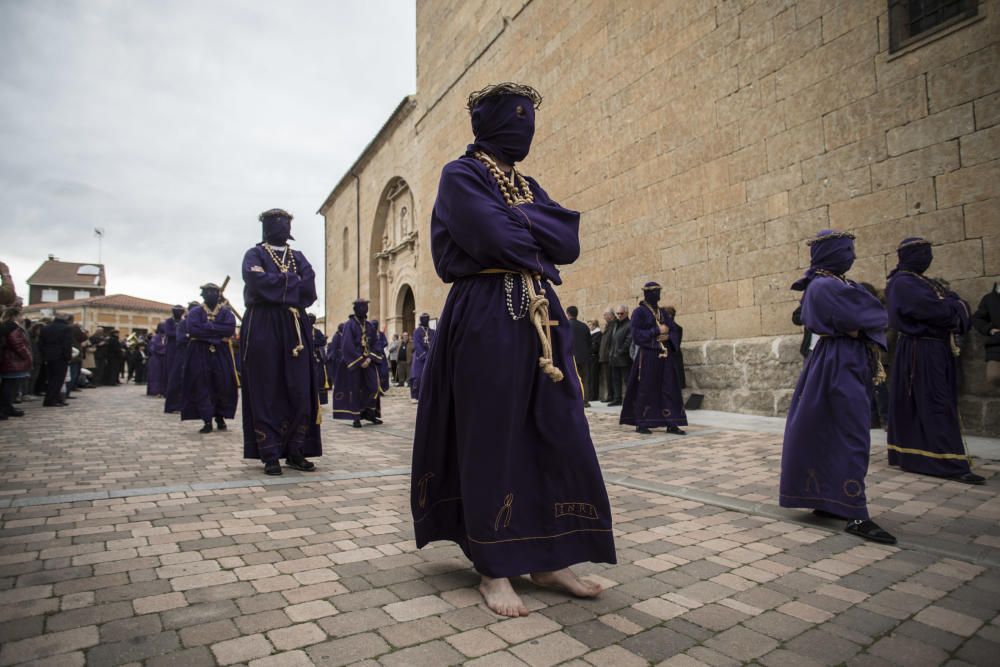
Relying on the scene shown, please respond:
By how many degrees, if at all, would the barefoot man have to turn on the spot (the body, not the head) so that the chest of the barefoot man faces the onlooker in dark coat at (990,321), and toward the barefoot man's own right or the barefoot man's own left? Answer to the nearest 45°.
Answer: approximately 90° to the barefoot man's own left

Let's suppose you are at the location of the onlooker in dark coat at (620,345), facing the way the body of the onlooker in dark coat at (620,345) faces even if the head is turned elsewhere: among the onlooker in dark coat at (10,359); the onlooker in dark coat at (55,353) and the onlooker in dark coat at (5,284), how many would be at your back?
0

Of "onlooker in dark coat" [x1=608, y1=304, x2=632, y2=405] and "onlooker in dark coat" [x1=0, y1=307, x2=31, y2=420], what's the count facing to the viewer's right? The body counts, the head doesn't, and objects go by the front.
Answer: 1

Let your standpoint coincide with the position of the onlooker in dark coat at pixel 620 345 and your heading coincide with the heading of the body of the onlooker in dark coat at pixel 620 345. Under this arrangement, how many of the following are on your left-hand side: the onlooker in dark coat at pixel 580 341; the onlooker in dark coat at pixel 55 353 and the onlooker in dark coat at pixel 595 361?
0

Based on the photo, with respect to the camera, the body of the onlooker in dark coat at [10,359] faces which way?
to the viewer's right

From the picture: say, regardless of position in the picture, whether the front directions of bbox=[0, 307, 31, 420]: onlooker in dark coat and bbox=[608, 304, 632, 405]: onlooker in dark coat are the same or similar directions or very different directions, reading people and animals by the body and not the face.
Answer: very different directions

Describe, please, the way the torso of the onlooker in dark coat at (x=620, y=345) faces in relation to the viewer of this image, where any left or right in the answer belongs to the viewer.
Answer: facing the viewer and to the left of the viewer

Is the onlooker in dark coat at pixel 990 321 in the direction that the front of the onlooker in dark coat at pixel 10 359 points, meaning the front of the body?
no

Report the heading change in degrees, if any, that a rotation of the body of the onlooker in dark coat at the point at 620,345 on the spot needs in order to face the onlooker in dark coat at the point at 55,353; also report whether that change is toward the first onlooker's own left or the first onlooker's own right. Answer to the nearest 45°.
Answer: approximately 45° to the first onlooker's own right

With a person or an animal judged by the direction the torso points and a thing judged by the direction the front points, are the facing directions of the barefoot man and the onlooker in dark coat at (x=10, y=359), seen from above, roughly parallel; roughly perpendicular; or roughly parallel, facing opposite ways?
roughly perpendicular

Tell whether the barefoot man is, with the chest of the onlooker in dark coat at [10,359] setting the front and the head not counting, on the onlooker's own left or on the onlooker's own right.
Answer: on the onlooker's own right

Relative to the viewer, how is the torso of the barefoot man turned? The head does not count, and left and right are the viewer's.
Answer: facing the viewer and to the right of the viewer

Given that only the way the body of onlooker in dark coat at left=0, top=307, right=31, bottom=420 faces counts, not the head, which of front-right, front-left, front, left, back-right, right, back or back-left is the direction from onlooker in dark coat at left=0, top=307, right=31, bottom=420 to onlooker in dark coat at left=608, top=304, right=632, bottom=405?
front-right

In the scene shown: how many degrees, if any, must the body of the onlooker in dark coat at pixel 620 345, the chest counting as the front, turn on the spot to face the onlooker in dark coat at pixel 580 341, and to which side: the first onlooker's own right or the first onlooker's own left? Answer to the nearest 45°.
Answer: approximately 90° to the first onlooker's own right
